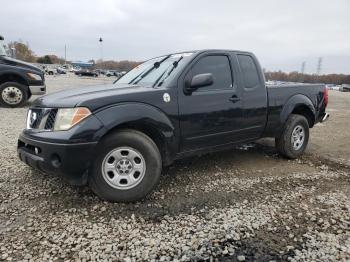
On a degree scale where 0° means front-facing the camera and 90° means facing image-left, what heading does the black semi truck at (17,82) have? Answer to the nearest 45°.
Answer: approximately 270°

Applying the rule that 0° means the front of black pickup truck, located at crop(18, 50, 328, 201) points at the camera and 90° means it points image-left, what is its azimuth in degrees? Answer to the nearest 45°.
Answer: approximately 45°
